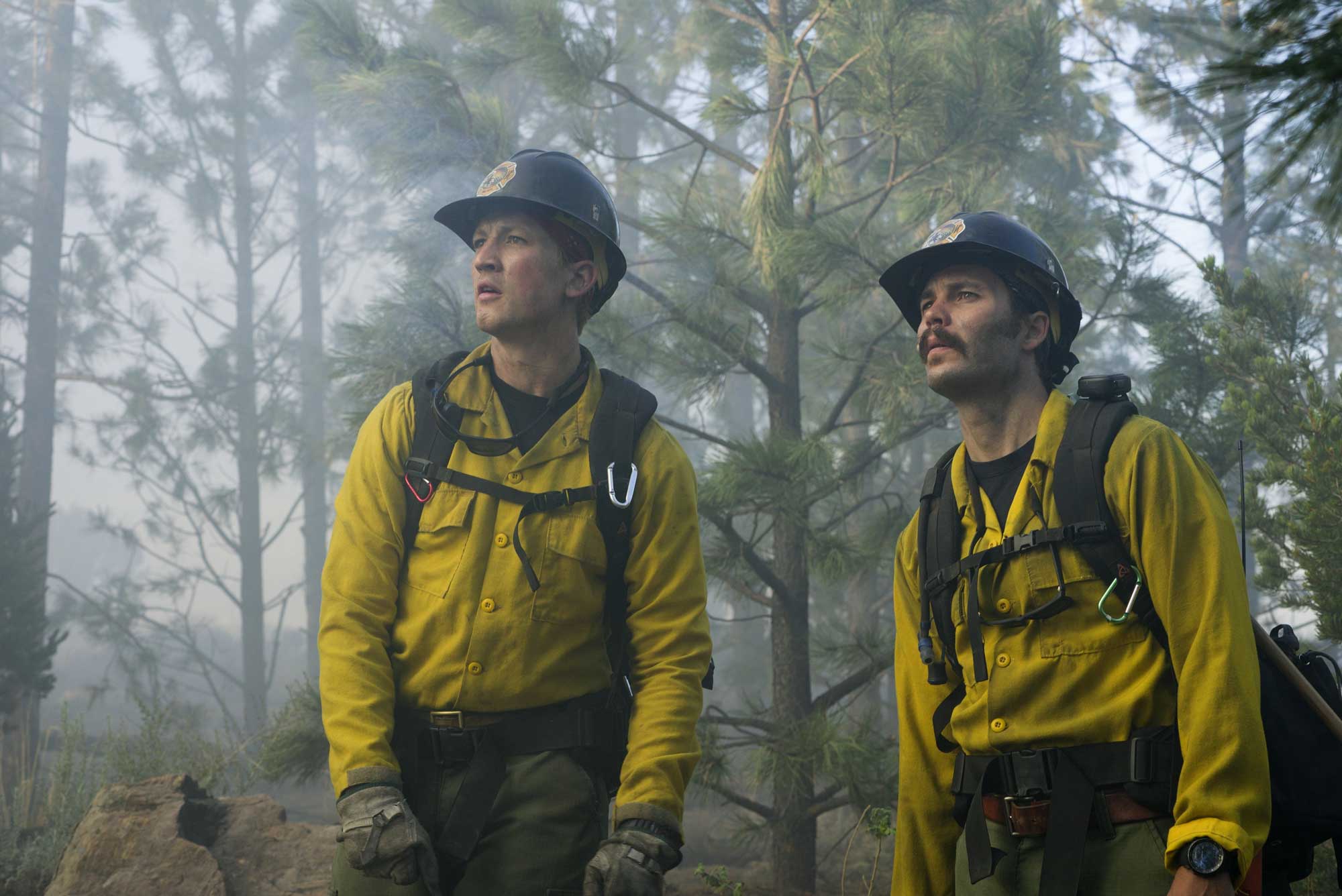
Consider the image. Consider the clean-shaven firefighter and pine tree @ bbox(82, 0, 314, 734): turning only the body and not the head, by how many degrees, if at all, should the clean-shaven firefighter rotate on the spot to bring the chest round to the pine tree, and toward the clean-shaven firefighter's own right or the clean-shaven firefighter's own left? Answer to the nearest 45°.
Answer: approximately 135° to the clean-shaven firefighter's own right

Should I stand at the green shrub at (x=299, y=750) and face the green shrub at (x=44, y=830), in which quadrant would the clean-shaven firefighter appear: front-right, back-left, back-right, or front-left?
back-left

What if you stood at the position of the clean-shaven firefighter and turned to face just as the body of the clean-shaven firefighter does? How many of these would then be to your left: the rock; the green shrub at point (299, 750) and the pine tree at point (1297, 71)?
1

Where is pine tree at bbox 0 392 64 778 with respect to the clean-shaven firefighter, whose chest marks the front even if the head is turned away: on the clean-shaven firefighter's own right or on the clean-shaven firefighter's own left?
on the clean-shaven firefighter's own right

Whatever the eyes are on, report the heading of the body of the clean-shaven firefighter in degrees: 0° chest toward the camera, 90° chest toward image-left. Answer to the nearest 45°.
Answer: approximately 45°

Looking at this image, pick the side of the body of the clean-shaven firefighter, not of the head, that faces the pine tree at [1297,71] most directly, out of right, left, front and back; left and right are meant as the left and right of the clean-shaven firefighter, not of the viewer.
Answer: left

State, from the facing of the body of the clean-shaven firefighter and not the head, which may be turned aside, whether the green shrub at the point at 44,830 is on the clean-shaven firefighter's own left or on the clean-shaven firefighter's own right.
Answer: on the clean-shaven firefighter's own right

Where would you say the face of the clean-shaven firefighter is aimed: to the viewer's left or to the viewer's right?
to the viewer's left

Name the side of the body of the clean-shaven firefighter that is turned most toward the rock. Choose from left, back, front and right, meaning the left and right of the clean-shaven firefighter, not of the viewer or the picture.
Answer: right
